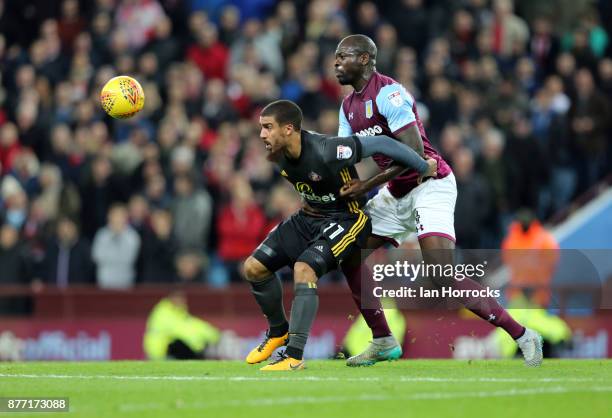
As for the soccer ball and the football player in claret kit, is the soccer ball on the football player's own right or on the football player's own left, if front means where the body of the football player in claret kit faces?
on the football player's own right

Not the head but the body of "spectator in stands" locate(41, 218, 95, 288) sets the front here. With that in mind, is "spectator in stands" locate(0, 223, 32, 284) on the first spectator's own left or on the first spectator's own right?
on the first spectator's own right

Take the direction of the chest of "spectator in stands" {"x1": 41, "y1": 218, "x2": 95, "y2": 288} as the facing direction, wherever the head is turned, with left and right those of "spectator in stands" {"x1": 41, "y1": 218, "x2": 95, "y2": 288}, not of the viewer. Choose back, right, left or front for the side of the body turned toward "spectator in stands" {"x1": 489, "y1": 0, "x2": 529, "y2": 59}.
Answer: left

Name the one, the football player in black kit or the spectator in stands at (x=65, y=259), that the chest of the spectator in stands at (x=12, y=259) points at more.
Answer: the football player in black kit

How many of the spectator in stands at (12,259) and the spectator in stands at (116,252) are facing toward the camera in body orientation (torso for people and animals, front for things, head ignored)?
2

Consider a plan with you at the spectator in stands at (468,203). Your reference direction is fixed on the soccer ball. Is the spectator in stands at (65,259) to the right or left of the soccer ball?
right

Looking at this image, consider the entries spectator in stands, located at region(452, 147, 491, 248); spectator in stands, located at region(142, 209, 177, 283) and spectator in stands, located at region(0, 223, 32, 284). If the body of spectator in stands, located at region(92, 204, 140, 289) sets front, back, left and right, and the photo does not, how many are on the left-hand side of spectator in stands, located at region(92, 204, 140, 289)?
2

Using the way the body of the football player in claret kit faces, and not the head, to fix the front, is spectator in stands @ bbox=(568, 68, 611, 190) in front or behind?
behind

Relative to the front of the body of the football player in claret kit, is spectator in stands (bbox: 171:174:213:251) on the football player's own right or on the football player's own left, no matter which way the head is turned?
on the football player's own right
